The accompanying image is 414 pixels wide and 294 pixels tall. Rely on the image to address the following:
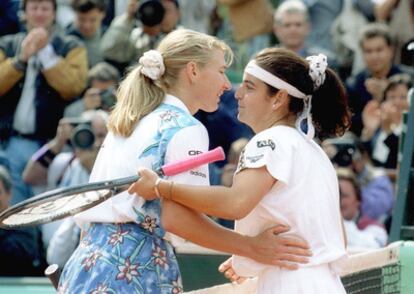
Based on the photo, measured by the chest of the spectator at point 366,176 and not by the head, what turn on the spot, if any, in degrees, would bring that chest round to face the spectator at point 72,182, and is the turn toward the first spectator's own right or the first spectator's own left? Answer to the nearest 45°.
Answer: approximately 45° to the first spectator's own right

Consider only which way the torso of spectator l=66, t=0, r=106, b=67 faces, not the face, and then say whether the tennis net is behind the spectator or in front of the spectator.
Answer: in front

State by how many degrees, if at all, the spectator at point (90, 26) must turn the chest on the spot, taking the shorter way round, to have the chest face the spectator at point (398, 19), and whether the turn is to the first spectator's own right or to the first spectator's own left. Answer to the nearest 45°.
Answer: approximately 90° to the first spectator's own left

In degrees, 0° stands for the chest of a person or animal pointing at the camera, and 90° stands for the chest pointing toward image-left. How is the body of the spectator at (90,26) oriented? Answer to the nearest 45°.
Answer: approximately 0°

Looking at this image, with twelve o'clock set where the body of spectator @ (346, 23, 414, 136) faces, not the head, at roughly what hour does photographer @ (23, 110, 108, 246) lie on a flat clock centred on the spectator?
The photographer is roughly at 2 o'clock from the spectator.

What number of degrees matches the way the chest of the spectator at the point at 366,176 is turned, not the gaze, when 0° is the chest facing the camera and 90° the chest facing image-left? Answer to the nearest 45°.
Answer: approximately 45°

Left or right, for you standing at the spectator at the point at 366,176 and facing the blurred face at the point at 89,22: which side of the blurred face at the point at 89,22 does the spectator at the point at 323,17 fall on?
right

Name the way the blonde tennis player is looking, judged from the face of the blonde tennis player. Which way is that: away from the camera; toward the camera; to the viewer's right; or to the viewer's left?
to the viewer's right

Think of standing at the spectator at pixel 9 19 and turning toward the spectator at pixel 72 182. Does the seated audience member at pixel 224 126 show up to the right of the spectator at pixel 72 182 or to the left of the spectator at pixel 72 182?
left
